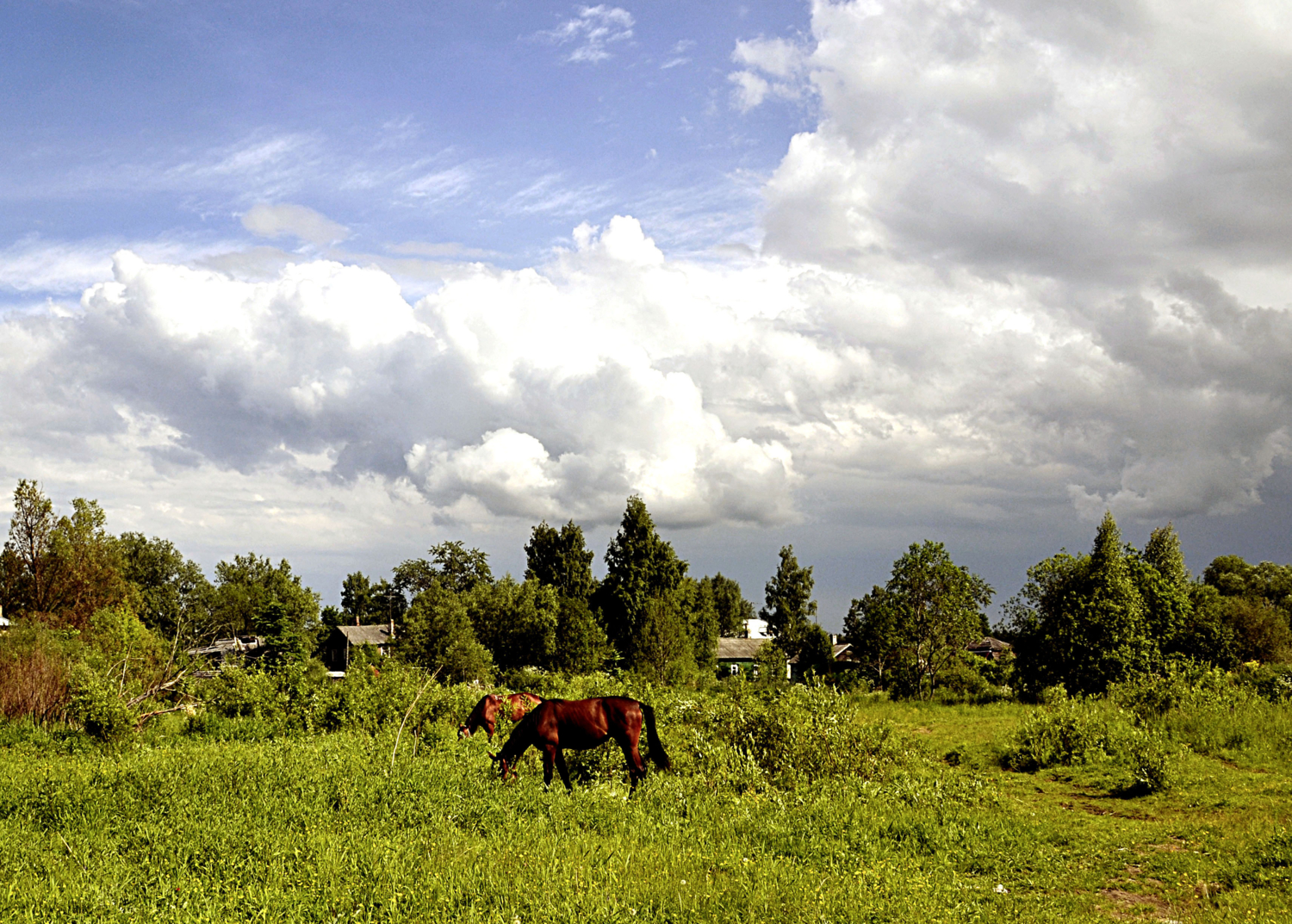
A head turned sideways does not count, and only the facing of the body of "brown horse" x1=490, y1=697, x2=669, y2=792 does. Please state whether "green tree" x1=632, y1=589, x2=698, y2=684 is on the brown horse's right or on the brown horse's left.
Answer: on the brown horse's right

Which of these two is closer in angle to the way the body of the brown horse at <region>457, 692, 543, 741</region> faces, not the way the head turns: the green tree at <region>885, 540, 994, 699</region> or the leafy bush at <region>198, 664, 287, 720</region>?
the leafy bush

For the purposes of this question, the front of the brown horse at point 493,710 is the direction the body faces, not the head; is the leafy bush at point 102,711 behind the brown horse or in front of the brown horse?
in front

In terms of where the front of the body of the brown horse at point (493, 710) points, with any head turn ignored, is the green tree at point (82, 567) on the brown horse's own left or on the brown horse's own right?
on the brown horse's own right

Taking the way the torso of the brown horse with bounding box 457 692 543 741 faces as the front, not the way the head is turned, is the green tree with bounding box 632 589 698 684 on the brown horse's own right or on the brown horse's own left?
on the brown horse's own right

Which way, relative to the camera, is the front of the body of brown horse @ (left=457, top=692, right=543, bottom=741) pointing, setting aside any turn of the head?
to the viewer's left

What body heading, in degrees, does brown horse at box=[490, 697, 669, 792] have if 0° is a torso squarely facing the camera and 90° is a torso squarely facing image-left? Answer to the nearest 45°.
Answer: approximately 90°

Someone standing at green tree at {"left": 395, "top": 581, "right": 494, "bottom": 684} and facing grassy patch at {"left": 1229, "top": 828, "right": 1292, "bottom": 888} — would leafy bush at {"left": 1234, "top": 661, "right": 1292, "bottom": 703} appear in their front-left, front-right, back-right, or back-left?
front-left

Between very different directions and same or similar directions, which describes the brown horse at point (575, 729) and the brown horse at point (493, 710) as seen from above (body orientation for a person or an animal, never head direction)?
same or similar directions

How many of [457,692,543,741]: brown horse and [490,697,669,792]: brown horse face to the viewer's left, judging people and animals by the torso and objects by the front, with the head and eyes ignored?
2
